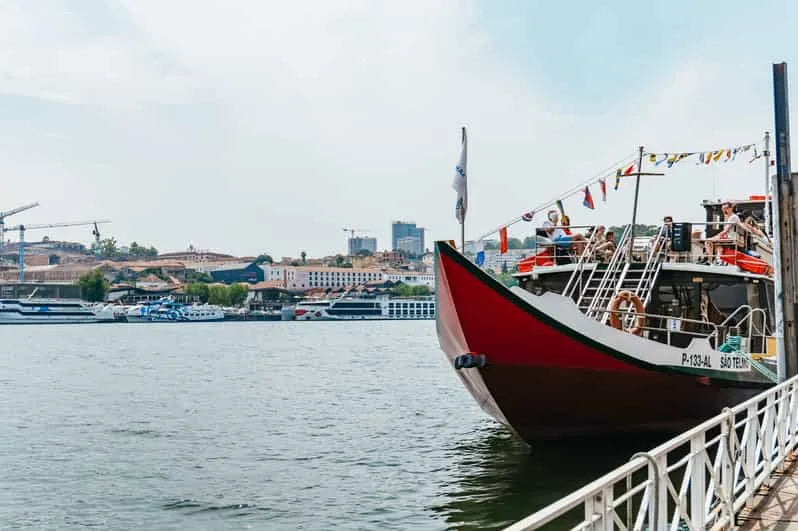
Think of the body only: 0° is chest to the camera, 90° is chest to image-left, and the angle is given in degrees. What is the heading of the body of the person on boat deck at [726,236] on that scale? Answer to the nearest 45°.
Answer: approximately 90°

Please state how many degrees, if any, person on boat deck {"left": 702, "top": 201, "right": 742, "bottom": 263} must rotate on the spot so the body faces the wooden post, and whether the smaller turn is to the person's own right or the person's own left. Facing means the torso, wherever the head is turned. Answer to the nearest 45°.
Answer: approximately 90° to the person's own left
